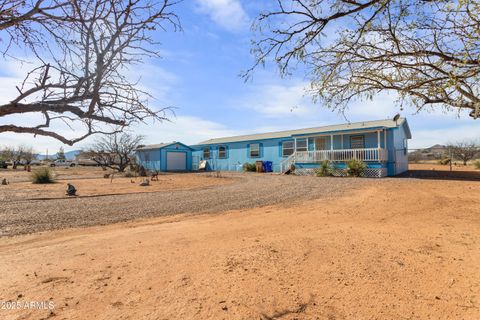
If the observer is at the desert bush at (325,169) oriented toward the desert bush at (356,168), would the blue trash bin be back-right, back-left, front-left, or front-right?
back-left

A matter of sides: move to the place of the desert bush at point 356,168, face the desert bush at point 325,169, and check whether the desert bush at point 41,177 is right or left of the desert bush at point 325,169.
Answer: left

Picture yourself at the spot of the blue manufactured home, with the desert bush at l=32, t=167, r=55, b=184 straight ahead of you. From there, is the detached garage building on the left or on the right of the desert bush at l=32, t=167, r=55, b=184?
right

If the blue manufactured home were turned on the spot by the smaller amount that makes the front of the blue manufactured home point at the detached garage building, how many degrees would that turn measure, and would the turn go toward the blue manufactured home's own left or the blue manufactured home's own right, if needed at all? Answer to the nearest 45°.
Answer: approximately 90° to the blue manufactured home's own right

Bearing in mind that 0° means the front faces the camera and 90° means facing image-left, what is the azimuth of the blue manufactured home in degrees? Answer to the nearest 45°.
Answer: approximately 45°

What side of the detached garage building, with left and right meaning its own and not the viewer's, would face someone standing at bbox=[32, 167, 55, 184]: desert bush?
right

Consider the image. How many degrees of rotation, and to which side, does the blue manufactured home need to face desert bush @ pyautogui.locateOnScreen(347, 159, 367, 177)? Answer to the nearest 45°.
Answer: approximately 90° to its left

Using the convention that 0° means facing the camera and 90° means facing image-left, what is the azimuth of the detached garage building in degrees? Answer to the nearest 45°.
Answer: approximately 315°
